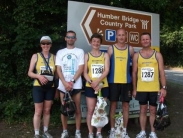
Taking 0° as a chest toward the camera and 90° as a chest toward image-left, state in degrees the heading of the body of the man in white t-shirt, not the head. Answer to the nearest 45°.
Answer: approximately 0°

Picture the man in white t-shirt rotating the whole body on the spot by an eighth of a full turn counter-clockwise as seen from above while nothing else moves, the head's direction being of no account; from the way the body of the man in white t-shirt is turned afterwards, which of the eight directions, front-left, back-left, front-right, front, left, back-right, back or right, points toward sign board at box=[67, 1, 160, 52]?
left
